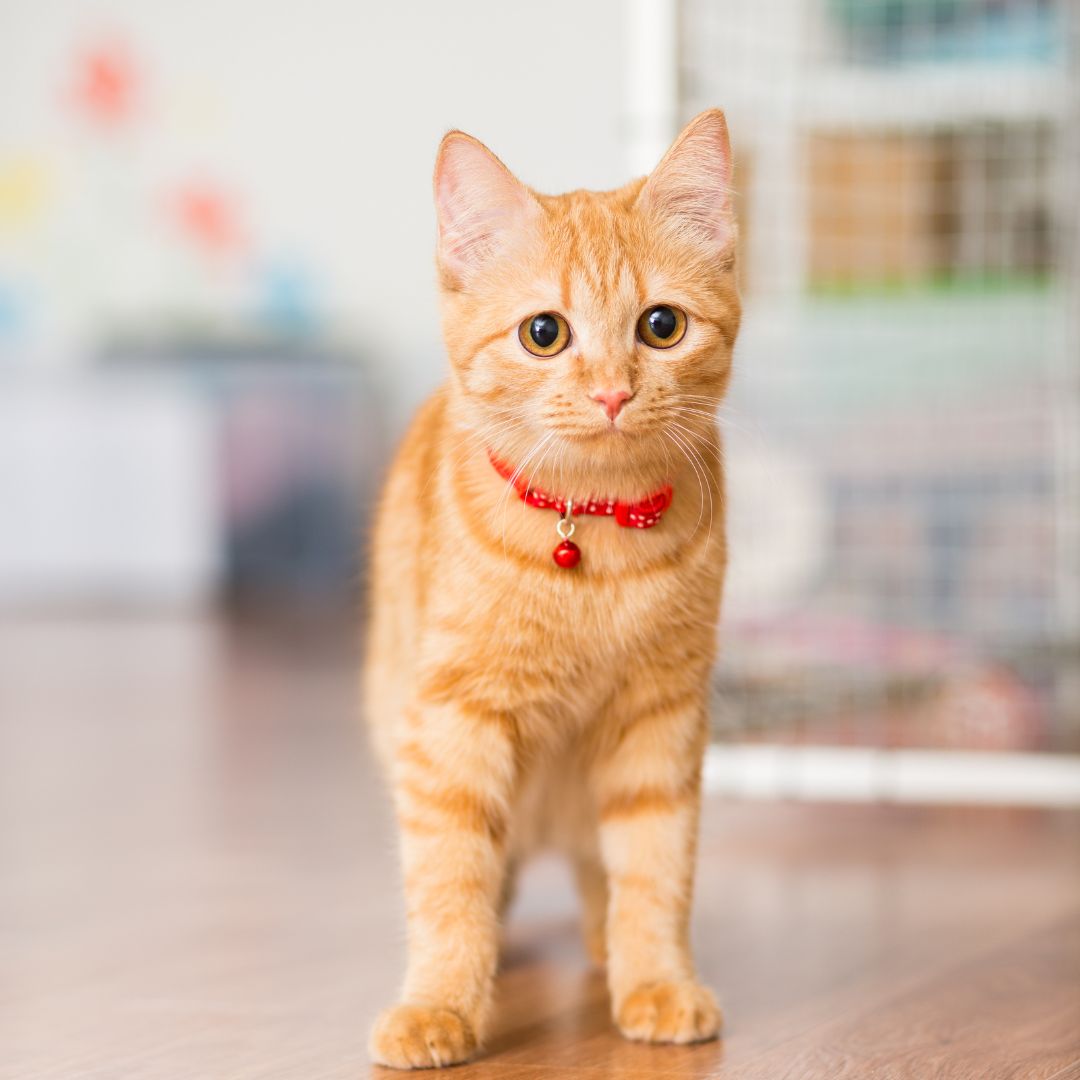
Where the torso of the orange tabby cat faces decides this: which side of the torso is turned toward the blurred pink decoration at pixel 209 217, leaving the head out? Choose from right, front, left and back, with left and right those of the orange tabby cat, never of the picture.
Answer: back

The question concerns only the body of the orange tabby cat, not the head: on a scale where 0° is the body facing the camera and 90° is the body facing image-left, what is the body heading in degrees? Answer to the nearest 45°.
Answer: approximately 0°

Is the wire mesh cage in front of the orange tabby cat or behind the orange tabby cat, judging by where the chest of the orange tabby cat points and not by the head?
behind

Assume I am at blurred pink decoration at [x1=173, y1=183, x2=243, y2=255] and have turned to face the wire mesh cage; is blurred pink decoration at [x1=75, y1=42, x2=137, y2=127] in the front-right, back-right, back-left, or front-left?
back-right

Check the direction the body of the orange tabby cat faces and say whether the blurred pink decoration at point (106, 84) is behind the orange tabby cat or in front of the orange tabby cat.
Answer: behind

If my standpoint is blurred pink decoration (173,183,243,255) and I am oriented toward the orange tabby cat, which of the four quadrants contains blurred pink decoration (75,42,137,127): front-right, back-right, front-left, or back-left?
back-right
